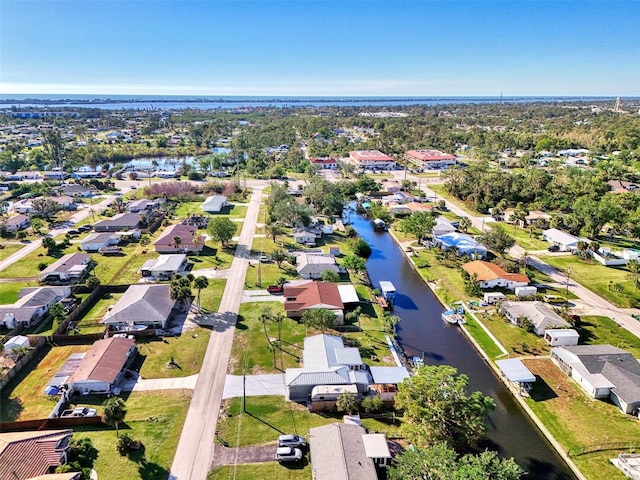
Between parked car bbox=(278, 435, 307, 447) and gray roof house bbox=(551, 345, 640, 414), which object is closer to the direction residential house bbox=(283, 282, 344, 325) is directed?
the parked car

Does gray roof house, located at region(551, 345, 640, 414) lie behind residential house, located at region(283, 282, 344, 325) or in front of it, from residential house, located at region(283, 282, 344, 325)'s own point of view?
behind

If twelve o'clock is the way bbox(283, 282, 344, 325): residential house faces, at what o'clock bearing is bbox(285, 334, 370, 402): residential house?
bbox(285, 334, 370, 402): residential house is roughly at 9 o'clock from bbox(283, 282, 344, 325): residential house.

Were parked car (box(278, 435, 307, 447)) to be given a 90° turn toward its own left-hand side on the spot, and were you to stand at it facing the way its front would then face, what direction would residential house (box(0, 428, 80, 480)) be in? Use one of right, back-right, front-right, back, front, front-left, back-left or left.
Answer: left

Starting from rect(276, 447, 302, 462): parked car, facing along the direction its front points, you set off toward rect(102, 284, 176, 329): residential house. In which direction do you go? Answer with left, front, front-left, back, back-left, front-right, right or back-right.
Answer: back-left

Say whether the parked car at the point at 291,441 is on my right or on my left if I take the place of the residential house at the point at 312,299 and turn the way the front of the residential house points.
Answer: on my left

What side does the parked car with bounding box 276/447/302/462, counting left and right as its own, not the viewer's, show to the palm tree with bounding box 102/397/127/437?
back

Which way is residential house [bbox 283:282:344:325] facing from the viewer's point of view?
to the viewer's left

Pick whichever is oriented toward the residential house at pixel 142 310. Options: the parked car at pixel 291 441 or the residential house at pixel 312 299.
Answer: the residential house at pixel 312 299

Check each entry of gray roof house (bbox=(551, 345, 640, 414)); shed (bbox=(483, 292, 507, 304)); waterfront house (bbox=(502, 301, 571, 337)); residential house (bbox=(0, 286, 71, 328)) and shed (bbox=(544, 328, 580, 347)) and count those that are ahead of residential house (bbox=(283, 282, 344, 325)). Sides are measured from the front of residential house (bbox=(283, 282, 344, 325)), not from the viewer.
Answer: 1

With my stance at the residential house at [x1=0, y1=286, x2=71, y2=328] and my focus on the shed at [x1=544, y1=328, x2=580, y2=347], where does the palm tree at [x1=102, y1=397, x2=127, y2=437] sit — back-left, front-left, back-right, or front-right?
front-right

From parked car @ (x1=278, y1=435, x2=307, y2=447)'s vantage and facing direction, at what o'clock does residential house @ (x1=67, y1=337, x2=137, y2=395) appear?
The residential house is roughly at 7 o'clock from the parked car.

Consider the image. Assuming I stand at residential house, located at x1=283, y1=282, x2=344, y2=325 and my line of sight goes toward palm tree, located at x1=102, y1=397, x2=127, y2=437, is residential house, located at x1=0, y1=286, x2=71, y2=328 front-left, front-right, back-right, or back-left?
front-right

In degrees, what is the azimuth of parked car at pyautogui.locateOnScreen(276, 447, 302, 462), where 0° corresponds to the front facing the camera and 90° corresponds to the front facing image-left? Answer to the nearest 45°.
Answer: approximately 270°

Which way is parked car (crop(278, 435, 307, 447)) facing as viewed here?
to the viewer's right

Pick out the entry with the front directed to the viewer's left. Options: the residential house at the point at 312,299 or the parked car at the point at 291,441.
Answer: the residential house

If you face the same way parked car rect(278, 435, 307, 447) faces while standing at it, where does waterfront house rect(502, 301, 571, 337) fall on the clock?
The waterfront house is roughly at 11 o'clock from the parked car.

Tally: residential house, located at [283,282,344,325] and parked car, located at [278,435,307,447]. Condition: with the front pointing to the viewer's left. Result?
1

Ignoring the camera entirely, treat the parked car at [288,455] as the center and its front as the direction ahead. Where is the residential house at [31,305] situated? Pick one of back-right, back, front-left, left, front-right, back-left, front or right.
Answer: back-left

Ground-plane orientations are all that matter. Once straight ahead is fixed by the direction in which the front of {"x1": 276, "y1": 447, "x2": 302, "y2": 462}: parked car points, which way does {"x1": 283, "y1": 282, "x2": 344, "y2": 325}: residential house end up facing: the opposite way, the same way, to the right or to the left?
the opposite way
